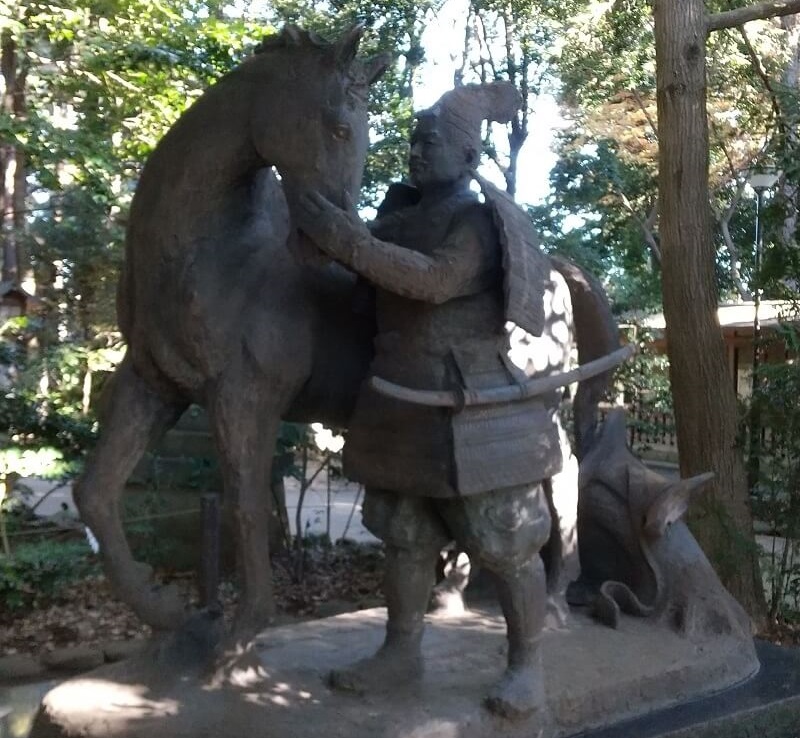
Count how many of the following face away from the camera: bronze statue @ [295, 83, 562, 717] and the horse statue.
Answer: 0

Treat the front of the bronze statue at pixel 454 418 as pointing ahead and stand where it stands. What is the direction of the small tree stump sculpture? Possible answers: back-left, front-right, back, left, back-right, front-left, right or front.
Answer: back

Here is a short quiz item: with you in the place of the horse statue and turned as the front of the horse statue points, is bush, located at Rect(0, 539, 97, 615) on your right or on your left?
on your right

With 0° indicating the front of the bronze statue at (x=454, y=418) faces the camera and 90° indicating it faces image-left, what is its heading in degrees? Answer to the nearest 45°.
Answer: approximately 45°

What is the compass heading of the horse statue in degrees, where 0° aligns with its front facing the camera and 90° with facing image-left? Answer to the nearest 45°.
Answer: approximately 45°

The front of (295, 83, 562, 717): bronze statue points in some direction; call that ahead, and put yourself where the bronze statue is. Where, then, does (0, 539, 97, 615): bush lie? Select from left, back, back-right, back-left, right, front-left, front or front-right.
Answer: right

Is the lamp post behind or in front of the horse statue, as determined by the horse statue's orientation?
behind
